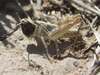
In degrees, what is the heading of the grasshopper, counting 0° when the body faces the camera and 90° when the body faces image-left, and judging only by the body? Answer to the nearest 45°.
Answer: approximately 90°
